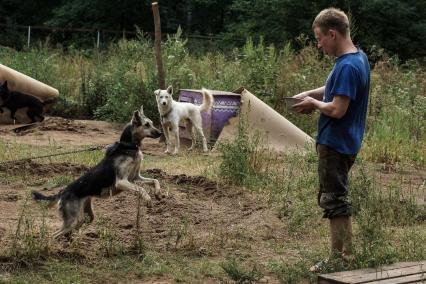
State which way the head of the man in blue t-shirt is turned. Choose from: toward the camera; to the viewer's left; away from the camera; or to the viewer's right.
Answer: to the viewer's left

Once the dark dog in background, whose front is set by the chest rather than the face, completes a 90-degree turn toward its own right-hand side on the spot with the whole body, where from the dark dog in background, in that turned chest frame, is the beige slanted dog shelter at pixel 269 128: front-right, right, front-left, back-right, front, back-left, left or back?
back-right

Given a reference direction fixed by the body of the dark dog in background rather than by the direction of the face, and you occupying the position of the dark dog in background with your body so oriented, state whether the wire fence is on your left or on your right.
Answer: on your right

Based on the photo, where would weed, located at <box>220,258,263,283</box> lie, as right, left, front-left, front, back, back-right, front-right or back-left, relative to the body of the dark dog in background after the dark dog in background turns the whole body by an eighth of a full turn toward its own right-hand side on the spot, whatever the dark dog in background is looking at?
back-left

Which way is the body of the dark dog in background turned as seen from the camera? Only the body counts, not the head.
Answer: to the viewer's left

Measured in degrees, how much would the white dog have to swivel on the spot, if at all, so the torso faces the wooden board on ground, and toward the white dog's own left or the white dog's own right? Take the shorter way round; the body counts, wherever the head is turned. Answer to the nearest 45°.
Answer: approximately 45° to the white dog's own left

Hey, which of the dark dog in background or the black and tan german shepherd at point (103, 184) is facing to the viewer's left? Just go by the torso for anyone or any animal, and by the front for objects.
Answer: the dark dog in background

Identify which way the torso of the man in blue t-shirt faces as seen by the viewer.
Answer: to the viewer's left

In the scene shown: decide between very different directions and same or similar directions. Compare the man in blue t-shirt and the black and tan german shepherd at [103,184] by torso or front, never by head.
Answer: very different directions

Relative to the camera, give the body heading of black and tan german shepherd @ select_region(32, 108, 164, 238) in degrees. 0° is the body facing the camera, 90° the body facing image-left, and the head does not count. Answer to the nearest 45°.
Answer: approximately 270°

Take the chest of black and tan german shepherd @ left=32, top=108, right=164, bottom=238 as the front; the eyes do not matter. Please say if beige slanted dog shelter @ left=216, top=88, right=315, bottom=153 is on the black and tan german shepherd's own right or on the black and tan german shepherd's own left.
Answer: on the black and tan german shepherd's own left

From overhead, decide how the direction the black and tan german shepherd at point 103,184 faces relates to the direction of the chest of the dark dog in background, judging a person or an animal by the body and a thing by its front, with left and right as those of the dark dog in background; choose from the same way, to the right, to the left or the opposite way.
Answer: the opposite way

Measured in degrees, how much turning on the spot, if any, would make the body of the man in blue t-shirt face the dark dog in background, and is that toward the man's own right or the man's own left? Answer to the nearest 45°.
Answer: approximately 45° to the man's own right

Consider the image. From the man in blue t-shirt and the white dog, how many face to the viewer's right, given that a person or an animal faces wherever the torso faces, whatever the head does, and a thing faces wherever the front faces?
0

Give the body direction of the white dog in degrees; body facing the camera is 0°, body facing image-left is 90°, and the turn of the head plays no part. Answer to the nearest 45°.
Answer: approximately 45°

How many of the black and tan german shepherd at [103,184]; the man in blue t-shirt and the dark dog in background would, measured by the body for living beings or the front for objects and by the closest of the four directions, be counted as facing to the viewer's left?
2

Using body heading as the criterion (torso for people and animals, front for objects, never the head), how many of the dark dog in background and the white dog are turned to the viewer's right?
0

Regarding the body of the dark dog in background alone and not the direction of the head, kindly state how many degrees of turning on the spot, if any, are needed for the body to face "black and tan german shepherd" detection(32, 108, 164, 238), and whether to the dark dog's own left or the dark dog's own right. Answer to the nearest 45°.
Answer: approximately 90° to the dark dog's own left
